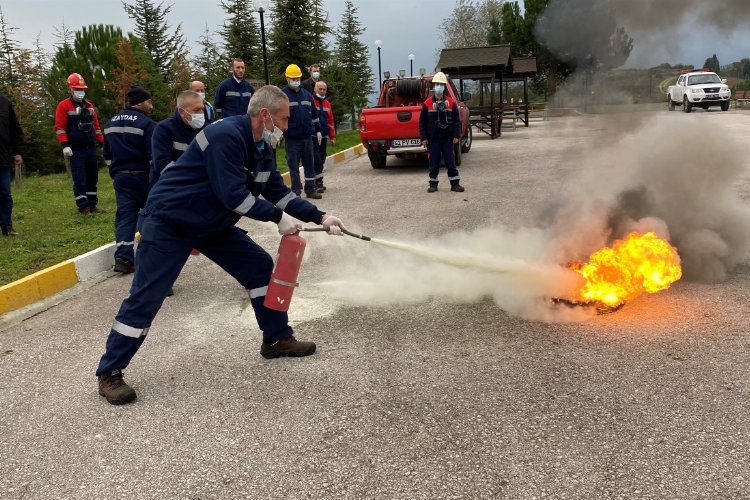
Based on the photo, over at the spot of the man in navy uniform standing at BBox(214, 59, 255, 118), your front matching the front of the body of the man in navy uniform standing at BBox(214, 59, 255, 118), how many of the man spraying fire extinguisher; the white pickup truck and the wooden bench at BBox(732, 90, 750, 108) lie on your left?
2

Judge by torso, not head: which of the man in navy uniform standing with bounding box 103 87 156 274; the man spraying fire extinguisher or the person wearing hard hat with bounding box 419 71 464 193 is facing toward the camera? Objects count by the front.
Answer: the person wearing hard hat

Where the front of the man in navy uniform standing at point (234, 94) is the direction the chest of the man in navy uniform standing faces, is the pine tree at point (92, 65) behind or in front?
behind

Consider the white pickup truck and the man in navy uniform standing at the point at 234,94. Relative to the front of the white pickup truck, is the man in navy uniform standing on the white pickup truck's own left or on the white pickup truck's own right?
on the white pickup truck's own right

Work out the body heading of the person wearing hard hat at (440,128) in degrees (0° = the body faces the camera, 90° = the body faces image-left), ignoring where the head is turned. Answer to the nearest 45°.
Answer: approximately 0°

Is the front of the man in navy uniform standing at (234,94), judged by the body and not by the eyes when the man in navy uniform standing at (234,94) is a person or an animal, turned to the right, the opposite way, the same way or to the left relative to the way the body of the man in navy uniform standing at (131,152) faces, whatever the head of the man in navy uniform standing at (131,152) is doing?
to the right

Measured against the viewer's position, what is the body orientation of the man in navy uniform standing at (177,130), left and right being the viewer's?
facing the viewer and to the right of the viewer

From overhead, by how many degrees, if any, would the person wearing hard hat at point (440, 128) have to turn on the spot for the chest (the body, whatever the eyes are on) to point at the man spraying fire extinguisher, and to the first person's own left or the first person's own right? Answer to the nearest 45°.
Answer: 0° — they already face them

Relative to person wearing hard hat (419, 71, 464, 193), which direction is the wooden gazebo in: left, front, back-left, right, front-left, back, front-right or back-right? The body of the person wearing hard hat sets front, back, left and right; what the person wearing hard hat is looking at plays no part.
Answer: back

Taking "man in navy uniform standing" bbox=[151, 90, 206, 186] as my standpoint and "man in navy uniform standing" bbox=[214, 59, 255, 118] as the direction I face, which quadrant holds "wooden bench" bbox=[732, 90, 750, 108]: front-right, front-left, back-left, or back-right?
front-right

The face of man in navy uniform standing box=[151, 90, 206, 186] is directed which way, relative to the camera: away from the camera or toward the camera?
toward the camera

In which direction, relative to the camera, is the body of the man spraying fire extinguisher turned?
to the viewer's right
